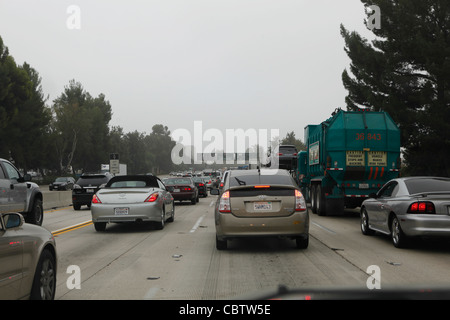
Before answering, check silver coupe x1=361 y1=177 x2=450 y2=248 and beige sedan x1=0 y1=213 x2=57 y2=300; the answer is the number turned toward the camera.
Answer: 0

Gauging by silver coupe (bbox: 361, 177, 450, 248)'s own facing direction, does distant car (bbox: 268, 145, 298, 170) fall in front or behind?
in front

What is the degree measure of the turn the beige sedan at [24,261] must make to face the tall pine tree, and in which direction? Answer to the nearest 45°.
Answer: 0° — it already faces it

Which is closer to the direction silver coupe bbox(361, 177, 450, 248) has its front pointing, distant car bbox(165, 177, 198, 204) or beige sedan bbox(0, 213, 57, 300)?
the distant car

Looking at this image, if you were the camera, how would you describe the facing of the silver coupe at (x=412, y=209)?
facing away from the viewer and to the left of the viewer

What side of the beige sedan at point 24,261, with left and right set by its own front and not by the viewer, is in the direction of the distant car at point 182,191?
front

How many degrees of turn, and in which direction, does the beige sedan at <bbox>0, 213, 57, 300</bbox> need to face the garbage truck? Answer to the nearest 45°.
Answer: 0° — it already faces it

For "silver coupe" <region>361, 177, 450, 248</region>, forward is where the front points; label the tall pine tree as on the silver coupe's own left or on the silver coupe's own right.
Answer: on the silver coupe's own right

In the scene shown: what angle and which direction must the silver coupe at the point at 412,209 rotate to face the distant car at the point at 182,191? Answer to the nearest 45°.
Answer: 0° — it already faces it

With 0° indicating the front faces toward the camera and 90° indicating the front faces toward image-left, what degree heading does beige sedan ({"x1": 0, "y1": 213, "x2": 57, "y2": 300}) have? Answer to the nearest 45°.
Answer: approximately 225°
